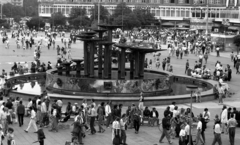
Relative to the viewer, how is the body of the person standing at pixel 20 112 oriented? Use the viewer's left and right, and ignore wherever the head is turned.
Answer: facing away from the viewer

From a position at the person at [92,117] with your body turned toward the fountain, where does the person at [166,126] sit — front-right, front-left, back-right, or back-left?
back-right

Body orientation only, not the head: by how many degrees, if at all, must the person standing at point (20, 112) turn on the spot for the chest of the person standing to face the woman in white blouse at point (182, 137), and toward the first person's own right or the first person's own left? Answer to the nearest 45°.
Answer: approximately 135° to the first person's own right

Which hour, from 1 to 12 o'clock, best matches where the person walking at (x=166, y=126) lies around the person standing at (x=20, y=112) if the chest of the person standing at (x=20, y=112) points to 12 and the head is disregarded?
the person walking at (x=166, y=126) is roughly at 4 o'clock from the person standing at (x=20, y=112).
